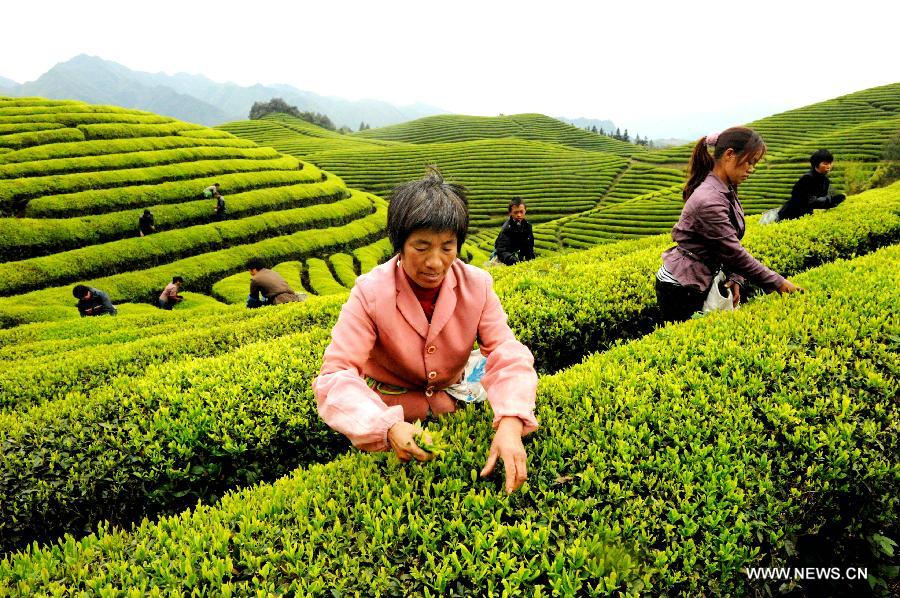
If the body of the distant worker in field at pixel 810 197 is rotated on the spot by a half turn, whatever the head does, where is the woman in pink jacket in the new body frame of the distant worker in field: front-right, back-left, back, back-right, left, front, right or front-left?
back-left

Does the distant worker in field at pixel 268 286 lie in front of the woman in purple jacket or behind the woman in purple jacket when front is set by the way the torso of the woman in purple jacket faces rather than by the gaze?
behind

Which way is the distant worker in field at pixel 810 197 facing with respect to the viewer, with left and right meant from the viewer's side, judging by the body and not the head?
facing the viewer and to the right of the viewer

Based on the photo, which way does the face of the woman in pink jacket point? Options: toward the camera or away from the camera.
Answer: toward the camera

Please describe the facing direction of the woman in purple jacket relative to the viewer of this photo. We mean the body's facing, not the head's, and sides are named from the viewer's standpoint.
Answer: facing to the right of the viewer

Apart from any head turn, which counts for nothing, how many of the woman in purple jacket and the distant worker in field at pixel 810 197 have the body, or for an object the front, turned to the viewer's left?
0

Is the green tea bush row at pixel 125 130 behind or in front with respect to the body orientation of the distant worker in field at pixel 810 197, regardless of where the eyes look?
behind

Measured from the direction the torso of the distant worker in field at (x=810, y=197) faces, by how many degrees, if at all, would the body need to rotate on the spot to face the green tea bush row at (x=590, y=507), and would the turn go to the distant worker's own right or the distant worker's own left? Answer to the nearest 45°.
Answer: approximately 45° to the distant worker's own right

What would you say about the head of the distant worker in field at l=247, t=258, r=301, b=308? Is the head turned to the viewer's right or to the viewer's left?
to the viewer's left

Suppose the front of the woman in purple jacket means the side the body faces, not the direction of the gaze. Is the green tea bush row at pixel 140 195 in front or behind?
behind

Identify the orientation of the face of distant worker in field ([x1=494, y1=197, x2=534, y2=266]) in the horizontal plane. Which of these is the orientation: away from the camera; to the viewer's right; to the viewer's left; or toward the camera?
toward the camera
